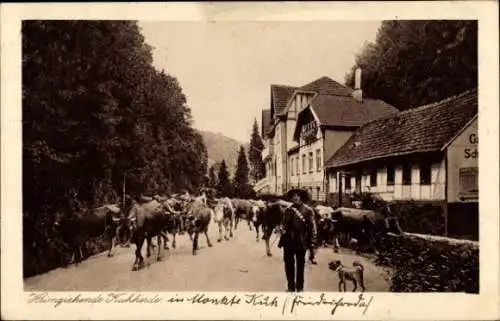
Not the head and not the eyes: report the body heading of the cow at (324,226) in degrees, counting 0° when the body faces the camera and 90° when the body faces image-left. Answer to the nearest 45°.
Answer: approximately 0°

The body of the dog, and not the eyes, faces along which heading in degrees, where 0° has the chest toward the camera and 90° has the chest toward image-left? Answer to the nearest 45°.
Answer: approximately 90°

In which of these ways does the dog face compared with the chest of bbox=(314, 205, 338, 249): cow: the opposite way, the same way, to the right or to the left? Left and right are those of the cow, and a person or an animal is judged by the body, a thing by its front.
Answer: to the right
